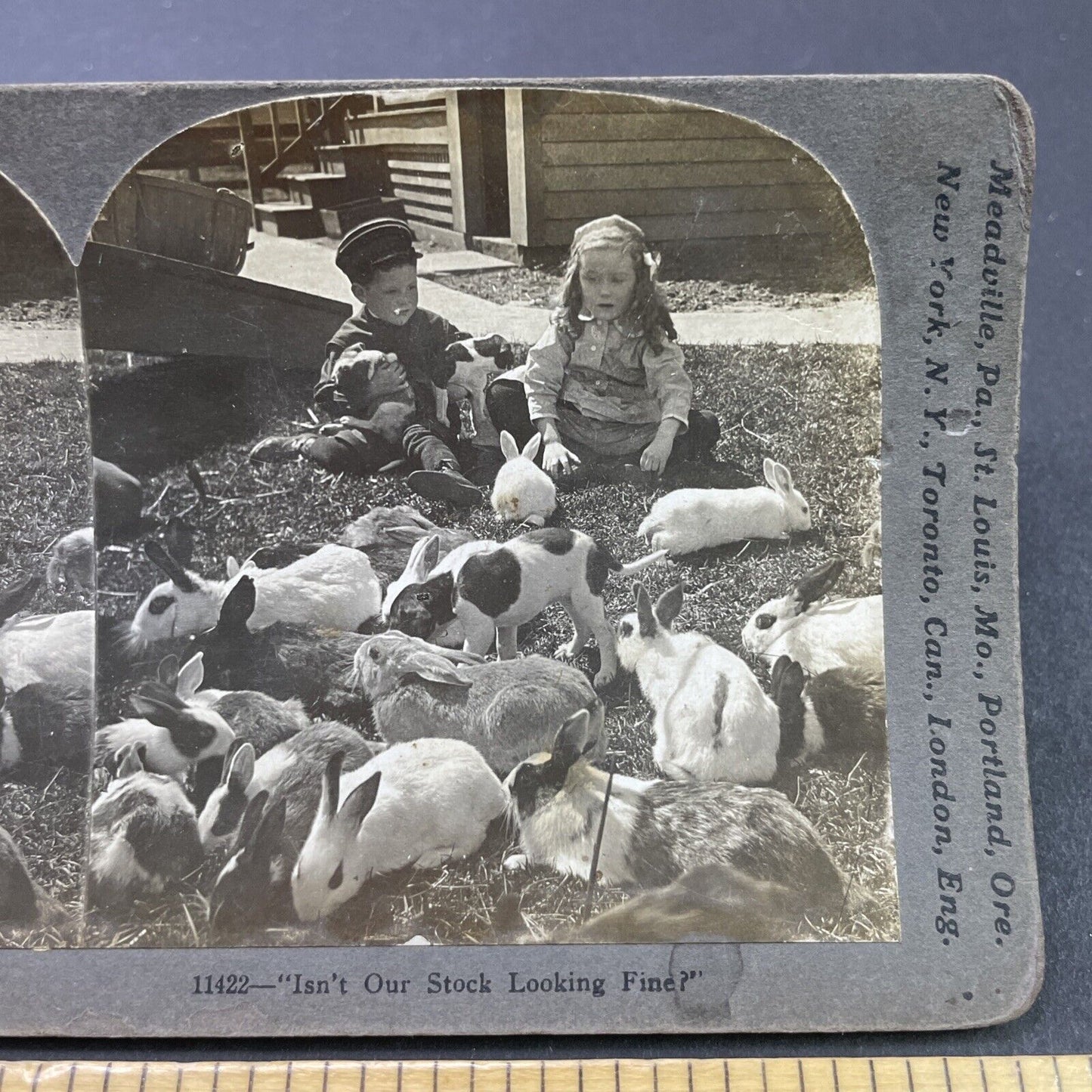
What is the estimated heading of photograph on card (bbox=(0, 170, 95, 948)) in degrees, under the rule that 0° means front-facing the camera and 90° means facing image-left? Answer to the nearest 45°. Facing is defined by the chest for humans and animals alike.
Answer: approximately 0°
